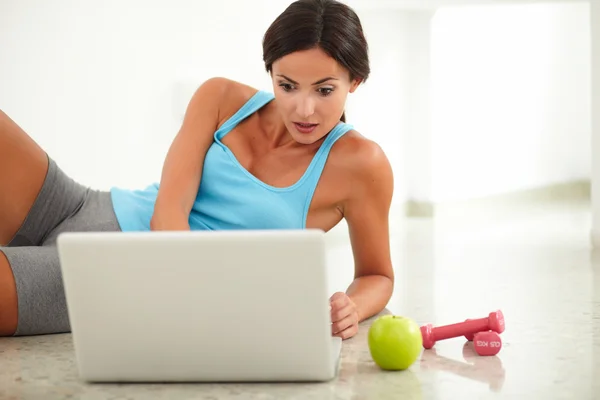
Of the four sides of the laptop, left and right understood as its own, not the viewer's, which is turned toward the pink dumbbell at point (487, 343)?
right

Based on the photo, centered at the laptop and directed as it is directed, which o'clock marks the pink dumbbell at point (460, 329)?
The pink dumbbell is roughly at 2 o'clock from the laptop.

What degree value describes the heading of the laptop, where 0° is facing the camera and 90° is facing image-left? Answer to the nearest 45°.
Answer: approximately 180°

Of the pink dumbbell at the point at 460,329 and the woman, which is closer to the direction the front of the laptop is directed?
the woman
